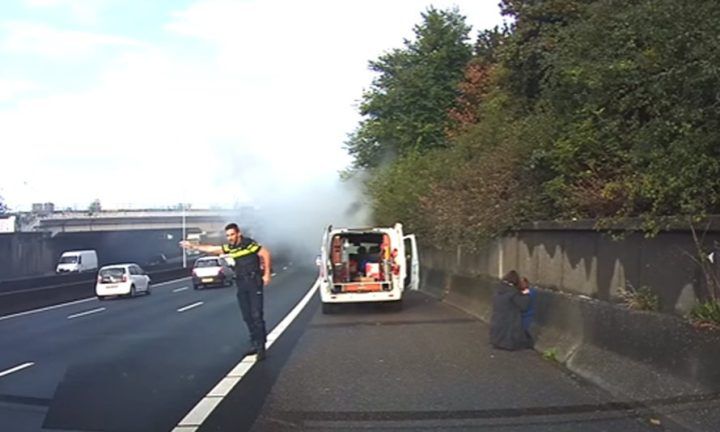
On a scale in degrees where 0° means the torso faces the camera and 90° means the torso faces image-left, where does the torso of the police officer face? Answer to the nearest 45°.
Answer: approximately 45°

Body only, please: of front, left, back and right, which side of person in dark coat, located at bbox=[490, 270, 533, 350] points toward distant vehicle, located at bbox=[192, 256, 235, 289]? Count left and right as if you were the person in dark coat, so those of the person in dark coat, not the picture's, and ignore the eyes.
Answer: left

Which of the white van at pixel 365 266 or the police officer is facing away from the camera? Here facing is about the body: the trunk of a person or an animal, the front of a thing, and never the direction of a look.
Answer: the white van

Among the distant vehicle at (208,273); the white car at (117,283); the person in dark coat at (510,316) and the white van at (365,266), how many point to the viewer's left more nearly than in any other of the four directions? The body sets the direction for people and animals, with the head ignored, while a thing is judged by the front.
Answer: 0

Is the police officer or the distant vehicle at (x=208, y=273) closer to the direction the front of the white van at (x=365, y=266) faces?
the distant vehicle

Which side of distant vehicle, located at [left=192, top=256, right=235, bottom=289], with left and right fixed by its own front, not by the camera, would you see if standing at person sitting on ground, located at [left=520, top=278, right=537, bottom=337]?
back

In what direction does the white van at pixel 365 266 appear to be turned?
away from the camera

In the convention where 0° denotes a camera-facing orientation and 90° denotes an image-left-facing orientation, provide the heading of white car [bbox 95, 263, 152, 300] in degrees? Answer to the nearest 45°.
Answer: approximately 225°

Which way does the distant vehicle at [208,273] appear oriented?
away from the camera

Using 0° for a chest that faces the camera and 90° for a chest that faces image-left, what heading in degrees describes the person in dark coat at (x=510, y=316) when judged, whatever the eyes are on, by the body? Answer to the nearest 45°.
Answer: approximately 225°

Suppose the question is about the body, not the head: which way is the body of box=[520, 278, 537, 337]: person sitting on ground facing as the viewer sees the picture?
to the viewer's left
